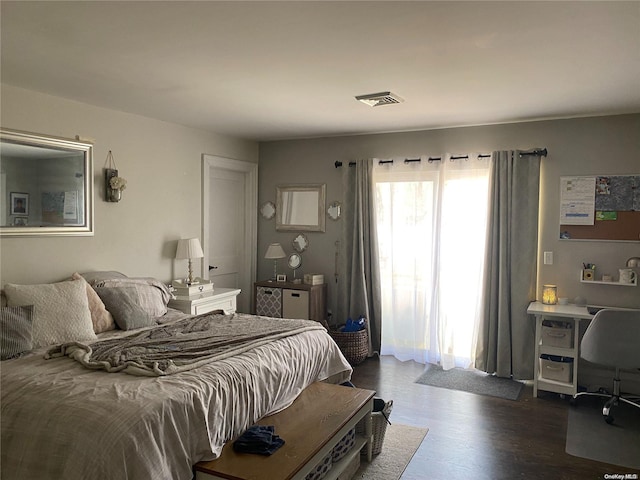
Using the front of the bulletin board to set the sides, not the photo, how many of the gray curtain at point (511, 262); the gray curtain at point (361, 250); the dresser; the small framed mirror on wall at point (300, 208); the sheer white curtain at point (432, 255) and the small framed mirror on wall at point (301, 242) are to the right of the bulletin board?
6

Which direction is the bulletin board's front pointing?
toward the camera

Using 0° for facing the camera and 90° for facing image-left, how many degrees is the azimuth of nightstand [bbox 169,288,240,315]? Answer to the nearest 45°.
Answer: approximately 315°

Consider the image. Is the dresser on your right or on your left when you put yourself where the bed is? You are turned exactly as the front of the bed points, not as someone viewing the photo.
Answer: on your left

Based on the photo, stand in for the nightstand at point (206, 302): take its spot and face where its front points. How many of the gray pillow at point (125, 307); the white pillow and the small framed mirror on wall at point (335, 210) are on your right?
2

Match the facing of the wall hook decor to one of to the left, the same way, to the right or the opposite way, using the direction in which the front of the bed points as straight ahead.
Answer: the same way

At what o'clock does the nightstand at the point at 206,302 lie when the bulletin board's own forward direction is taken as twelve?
The nightstand is roughly at 2 o'clock from the bulletin board.

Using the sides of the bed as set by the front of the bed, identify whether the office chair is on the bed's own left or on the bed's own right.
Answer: on the bed's own left

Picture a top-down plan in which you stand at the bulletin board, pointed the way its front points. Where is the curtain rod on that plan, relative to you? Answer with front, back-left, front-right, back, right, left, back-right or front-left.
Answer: right

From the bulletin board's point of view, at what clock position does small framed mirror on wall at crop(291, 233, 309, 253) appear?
The small framed mirror on wall is roughly at 3 o'clock from the bulletin board.

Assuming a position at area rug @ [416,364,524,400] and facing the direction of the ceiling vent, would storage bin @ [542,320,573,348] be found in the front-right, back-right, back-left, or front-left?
back-left

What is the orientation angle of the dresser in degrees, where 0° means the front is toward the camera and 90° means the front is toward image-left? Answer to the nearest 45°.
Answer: approximately 45°

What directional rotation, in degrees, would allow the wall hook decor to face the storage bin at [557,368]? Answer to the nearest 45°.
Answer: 0° — it already faces it

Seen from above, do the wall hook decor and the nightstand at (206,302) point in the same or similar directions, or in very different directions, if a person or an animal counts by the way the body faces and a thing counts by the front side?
same or similar directions

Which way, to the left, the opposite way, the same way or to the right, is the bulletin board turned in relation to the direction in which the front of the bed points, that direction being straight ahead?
to the right

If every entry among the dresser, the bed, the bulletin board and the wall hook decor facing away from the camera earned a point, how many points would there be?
0

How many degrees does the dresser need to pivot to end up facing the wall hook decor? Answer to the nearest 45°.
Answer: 0° — it already faces it

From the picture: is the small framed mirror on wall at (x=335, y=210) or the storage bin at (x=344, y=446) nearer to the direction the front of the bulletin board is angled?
the storage bin

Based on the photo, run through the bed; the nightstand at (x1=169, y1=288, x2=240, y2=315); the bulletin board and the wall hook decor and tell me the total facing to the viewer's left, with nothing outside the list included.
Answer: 0

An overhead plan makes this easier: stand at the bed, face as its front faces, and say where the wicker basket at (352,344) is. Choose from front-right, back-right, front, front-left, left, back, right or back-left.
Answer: left

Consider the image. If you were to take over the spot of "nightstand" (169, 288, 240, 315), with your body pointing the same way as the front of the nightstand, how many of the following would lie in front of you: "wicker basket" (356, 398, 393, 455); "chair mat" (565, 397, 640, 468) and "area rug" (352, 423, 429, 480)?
3
